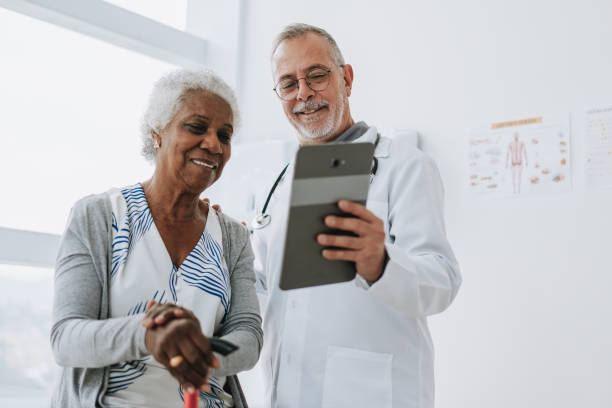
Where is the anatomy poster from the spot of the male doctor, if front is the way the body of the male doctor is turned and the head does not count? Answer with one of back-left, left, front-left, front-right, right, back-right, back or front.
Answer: back

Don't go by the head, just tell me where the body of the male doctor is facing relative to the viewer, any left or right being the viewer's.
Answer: facing the viewer and to the left of the viewer

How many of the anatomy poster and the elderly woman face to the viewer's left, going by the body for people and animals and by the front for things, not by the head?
0

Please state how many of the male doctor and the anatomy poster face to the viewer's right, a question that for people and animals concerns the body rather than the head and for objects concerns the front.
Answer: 0

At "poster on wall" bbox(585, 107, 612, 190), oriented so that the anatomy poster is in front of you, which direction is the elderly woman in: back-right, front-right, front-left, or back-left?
front-left

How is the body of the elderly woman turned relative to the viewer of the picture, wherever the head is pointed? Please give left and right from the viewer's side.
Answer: facing the viewer and to the right of the viewer

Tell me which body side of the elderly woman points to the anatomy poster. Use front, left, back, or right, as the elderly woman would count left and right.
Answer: left

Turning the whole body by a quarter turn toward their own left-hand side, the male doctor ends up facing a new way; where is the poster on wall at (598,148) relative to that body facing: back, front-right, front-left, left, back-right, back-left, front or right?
left

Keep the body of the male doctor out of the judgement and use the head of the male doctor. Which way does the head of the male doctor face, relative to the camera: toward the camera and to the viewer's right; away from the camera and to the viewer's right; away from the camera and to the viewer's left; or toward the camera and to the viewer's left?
toward the camera and to the viewer's left

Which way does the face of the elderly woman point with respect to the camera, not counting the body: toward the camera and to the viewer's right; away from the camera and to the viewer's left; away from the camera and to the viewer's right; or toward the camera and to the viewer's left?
toward the camera and to the viewer's right

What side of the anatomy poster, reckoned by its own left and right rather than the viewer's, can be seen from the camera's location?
front
